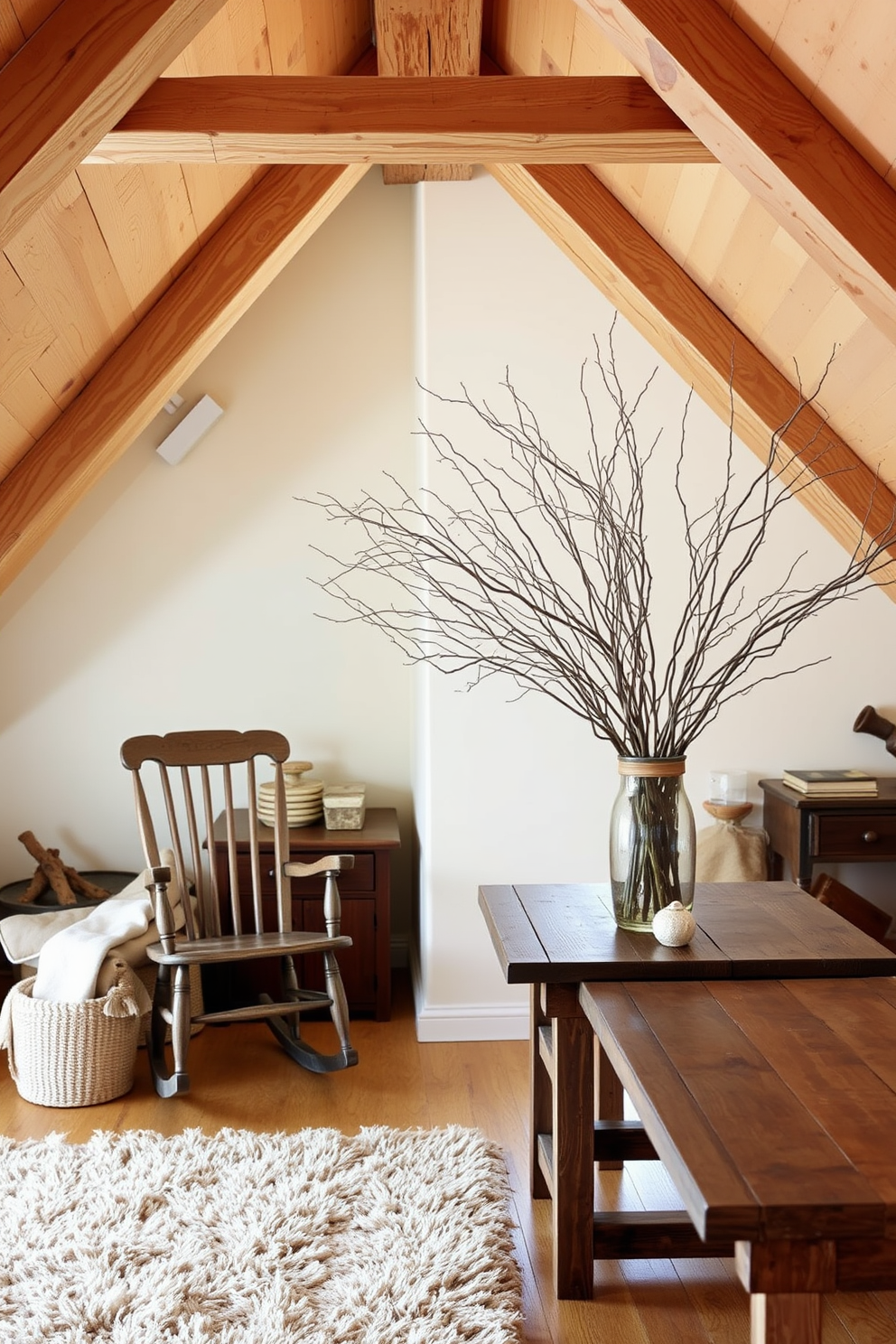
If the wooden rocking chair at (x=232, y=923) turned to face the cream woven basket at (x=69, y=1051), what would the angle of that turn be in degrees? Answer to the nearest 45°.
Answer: approximately 135° to its right

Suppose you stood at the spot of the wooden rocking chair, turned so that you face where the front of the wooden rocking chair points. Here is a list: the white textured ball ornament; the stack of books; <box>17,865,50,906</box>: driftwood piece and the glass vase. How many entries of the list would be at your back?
1

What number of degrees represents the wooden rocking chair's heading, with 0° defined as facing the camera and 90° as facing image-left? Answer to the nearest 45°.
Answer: approximately 315°

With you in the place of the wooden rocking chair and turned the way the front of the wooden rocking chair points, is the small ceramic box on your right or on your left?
on your left

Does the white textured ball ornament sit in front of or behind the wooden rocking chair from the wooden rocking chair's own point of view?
in front

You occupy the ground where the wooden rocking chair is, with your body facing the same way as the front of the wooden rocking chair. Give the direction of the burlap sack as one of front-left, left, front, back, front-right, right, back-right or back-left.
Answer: front-left

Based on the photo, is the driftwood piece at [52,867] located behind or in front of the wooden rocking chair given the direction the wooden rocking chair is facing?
behind

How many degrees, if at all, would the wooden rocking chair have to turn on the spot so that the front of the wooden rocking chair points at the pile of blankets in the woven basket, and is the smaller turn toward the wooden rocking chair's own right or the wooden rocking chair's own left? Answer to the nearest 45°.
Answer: approximately 135° to the wooden rocking chair's own right

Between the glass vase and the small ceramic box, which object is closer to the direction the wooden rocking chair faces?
the glass vase

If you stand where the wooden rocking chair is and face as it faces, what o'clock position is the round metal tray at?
The round metal tray is roughly at 6 o'clock from the wooden rocking chair.
